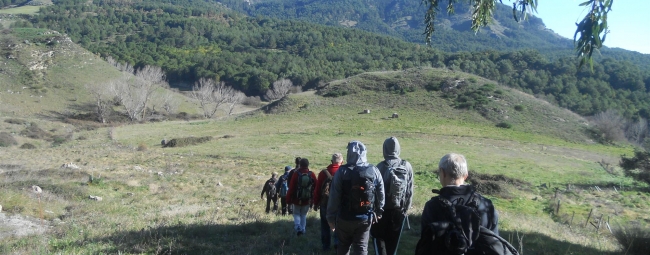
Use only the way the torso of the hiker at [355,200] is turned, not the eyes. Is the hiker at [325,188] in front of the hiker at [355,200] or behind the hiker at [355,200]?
in front

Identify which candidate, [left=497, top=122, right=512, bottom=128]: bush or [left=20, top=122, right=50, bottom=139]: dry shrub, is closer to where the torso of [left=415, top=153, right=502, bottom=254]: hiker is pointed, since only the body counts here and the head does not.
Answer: the bush

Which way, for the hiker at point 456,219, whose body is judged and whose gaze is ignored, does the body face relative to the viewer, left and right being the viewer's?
facing away from the viewer

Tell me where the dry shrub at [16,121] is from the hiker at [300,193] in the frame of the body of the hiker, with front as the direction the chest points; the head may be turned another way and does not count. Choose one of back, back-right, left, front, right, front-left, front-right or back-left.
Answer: front-left

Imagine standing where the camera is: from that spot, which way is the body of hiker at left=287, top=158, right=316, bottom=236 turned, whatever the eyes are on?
away from the camera

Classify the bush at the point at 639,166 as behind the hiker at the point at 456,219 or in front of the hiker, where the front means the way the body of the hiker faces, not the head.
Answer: in front

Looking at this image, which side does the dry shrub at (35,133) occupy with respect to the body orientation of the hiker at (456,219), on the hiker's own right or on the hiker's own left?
on the hiker's own left

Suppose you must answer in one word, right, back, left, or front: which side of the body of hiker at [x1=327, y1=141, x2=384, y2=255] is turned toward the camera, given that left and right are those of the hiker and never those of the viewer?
back

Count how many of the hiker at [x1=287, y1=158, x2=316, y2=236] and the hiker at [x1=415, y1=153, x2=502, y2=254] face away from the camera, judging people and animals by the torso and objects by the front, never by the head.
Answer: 2

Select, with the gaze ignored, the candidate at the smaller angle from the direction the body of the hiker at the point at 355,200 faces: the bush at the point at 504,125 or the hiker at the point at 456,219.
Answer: the bush

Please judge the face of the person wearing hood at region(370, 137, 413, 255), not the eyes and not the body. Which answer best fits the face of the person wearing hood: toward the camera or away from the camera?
away from the camera

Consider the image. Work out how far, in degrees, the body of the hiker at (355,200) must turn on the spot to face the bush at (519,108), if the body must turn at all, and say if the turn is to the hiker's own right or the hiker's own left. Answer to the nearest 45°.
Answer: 0° — they already face it

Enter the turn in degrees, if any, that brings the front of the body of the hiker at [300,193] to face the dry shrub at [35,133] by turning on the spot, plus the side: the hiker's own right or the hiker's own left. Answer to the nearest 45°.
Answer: approximately 45° to the hiker's own left

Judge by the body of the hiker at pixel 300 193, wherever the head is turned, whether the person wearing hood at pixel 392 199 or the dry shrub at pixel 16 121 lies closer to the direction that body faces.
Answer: the dry shrub

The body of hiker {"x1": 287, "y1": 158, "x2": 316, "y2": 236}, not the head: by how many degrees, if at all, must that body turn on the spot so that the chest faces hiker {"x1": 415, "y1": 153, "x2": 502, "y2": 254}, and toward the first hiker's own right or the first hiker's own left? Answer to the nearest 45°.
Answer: approximately 180°
